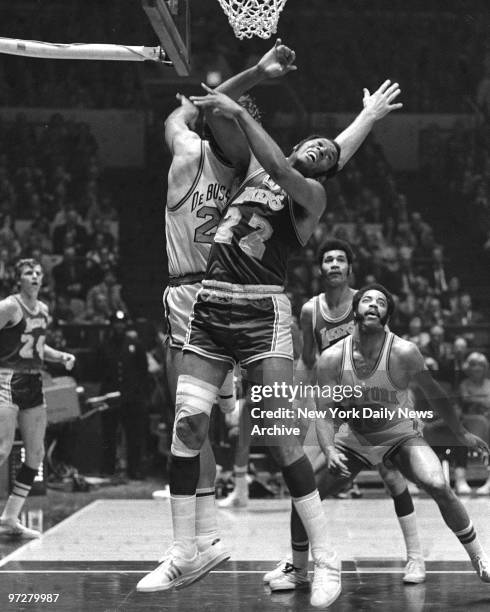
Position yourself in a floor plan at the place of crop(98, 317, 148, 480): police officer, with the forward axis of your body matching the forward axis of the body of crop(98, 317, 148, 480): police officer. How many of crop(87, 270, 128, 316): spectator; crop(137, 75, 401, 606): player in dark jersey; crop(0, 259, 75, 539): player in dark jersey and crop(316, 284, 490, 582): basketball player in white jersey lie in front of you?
3

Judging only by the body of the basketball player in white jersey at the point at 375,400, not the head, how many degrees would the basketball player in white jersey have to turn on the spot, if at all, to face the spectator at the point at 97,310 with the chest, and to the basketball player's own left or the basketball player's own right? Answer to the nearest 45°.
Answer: approximately 135° to the basketball player's own right

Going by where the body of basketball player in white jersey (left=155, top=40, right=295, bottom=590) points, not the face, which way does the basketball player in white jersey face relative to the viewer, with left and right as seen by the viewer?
facing away from the viewer and to the left of the viewer

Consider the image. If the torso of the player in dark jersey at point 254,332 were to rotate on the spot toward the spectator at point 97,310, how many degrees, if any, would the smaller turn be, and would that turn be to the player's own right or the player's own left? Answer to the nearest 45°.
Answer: approximately 135° to the player's own right

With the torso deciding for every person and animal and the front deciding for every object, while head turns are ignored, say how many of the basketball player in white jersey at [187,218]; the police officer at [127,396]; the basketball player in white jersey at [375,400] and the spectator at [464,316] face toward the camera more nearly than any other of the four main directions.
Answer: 3

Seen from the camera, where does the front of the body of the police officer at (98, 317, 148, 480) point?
toward the camera

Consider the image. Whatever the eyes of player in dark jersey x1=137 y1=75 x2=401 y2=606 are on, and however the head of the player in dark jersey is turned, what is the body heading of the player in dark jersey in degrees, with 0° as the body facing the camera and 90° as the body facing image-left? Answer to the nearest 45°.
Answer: approximately 45°

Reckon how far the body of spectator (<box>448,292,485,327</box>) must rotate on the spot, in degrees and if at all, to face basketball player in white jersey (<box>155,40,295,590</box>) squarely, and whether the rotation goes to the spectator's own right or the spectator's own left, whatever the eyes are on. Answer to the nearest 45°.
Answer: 0° — they already face them

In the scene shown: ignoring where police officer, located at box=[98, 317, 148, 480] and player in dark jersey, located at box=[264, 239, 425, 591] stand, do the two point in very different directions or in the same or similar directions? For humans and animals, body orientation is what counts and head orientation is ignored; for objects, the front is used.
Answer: same or similar directions

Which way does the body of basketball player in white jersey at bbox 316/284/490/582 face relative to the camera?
toward the camera

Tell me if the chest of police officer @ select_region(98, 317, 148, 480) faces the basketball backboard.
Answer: yes

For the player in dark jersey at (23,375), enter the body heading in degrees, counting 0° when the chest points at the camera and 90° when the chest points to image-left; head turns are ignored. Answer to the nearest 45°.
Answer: approximately 315°

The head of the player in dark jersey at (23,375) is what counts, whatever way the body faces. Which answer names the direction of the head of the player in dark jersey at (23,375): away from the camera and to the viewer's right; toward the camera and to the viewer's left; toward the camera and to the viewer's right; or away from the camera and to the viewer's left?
toward the camera and to the viewer's right

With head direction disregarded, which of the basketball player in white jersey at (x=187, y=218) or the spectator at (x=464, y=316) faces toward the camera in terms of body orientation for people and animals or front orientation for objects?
the spectator
